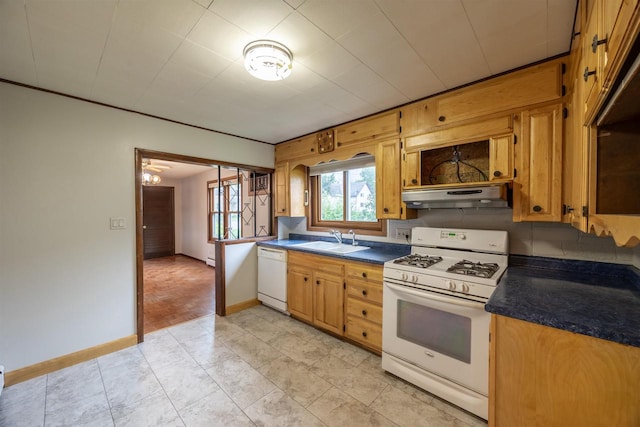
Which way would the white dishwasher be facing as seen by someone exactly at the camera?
facing the viewer and to the left of the viewer

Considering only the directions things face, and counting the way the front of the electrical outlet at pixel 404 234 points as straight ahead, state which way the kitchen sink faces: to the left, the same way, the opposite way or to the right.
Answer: the same way

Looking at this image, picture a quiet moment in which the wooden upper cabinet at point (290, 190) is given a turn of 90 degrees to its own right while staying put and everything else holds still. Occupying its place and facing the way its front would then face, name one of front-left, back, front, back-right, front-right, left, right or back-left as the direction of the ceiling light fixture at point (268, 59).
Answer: back-left

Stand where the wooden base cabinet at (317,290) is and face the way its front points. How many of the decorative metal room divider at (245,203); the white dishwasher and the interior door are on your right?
3

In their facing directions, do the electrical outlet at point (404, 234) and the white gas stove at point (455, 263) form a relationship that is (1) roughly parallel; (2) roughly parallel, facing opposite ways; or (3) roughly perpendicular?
roughly parallel

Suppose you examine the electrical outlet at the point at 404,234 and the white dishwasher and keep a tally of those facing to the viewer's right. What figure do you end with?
0

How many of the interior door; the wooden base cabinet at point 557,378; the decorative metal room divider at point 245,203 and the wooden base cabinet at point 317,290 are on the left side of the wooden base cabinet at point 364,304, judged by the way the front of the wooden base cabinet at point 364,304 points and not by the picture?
1

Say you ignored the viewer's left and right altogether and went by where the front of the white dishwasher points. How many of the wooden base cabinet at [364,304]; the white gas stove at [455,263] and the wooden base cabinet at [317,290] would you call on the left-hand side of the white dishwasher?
3

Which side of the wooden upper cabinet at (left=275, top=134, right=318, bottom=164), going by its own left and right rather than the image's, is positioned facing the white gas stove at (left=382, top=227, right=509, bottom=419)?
left

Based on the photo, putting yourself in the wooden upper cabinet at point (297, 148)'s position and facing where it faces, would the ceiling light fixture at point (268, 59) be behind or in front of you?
in front

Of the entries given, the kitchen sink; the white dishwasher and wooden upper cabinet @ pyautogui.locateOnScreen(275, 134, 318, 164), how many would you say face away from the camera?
0

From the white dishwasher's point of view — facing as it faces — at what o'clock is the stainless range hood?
The stainless range hood is roughly at 9 o'clock from the white dishwasher.

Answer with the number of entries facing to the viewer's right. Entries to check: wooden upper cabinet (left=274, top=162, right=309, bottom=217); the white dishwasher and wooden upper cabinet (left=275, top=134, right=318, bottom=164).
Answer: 0

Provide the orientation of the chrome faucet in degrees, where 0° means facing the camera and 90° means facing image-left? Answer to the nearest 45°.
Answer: approximately 45°

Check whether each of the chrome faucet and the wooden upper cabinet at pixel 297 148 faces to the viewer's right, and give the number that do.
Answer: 0

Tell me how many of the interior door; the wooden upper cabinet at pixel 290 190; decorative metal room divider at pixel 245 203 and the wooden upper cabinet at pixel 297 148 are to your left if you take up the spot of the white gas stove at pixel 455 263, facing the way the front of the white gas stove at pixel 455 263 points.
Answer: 0

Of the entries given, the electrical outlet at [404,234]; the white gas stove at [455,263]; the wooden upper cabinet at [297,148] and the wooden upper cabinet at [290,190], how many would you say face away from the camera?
0
